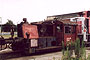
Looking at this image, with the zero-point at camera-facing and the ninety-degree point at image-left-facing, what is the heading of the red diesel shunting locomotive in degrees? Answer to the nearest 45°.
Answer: approximately 45°
